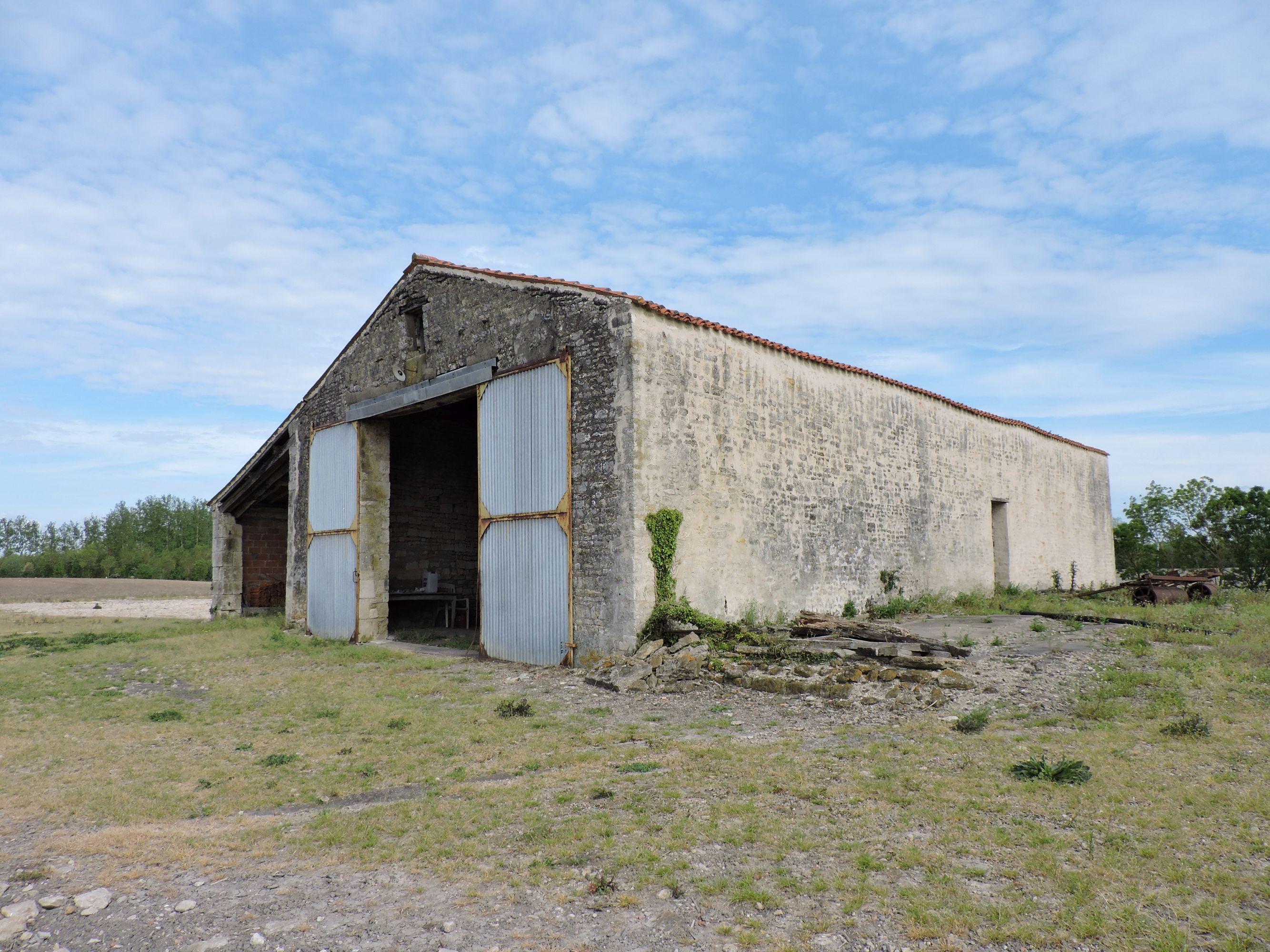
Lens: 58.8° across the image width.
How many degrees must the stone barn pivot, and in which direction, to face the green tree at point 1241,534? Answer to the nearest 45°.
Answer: approximately 180°

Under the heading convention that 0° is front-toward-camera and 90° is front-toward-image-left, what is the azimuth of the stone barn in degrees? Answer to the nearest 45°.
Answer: approximately 45°

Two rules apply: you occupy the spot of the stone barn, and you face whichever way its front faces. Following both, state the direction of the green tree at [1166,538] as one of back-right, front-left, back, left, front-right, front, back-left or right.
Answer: back

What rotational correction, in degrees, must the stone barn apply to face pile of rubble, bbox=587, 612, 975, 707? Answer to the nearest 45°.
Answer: approximately 90° to its left

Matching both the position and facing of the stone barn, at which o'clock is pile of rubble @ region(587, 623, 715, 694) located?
The pile of rubble is roughly at 10 o'clock from the stone barn.

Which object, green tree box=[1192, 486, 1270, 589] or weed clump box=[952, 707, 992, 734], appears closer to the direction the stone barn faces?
the weed clump

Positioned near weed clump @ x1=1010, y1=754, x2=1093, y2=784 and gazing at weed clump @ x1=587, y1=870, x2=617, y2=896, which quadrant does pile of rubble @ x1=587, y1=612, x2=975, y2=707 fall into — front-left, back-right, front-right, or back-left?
back-right

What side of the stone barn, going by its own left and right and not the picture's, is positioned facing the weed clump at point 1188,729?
left

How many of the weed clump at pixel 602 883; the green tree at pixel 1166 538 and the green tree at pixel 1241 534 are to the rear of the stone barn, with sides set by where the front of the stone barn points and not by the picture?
2
